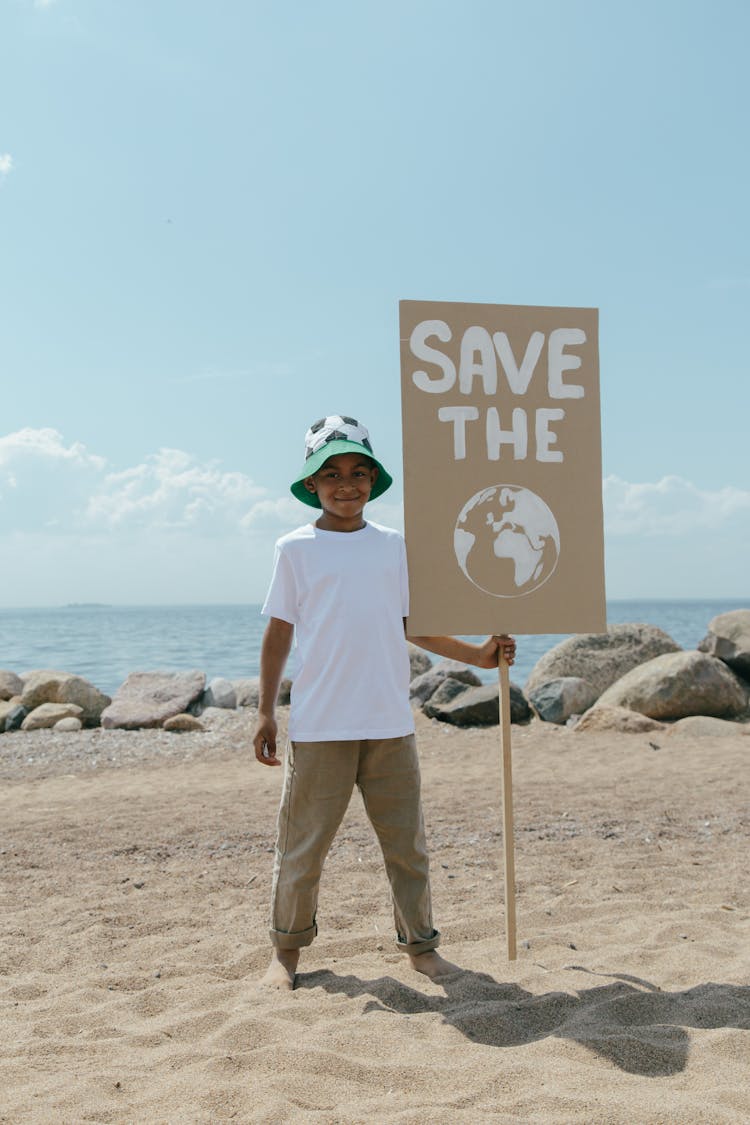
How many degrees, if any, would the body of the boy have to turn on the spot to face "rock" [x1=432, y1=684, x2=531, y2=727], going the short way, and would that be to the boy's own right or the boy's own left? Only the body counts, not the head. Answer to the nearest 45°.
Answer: approximately 180°

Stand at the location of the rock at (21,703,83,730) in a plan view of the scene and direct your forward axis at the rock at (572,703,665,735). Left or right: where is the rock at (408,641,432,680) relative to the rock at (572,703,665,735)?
left

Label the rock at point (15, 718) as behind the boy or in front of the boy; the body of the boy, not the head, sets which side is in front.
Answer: behind

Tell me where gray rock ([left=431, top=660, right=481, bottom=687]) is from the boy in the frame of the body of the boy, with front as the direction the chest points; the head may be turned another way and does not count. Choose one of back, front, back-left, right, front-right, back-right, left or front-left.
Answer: back

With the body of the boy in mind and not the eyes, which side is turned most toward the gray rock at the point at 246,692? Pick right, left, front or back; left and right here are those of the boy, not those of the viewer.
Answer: back

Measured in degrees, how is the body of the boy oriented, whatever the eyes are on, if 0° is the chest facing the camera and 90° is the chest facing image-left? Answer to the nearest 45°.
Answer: approximately 0°

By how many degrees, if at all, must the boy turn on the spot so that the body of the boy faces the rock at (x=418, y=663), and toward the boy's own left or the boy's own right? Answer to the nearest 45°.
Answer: approximately 180°
